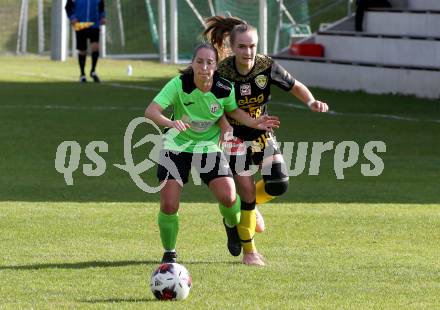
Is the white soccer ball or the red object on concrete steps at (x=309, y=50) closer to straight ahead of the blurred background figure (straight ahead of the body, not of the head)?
the white soccer ball

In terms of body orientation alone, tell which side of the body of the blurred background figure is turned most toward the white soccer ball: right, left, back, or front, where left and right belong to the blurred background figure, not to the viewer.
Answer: front

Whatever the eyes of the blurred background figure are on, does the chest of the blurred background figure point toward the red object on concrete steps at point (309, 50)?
no

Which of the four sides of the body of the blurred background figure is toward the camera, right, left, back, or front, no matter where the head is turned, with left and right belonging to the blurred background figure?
front
